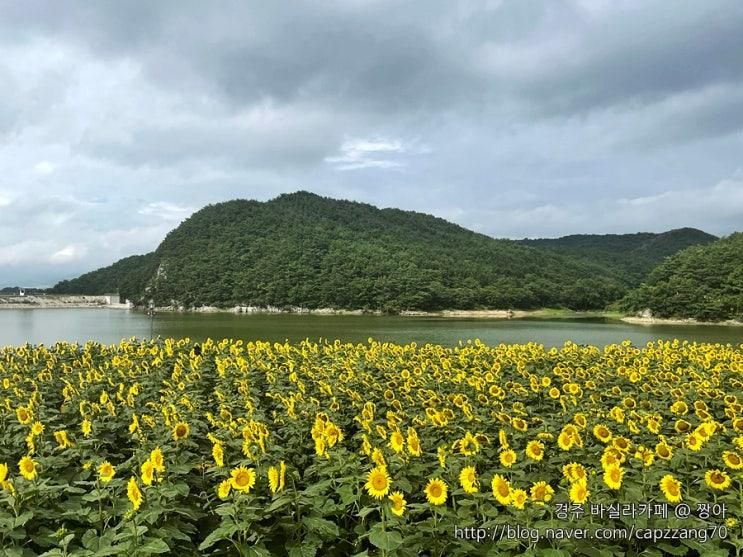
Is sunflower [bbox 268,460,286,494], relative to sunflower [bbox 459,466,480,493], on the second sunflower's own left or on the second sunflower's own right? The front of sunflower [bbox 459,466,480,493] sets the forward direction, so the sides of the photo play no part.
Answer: on the second sunflower's own right

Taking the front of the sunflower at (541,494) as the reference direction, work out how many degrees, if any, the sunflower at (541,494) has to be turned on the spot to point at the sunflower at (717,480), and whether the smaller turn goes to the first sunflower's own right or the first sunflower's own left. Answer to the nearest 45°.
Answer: approximately 135° to the first sunflower's own left

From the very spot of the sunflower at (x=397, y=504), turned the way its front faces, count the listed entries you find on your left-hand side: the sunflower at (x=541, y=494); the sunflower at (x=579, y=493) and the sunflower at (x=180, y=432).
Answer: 2

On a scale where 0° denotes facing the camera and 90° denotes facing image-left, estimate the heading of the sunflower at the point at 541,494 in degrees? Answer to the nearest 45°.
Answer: approximately 0°

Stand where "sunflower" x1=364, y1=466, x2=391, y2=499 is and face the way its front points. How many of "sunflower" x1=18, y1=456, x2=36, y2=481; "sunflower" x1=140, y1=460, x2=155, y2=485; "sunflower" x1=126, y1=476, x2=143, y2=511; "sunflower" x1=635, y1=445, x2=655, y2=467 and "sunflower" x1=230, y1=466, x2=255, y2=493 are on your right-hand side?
4

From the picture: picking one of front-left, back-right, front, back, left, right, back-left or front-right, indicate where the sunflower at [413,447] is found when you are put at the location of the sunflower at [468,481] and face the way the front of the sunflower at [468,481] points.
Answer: back

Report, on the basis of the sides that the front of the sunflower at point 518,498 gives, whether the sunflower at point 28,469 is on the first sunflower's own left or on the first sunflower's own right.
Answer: on the first sunflower's own right
